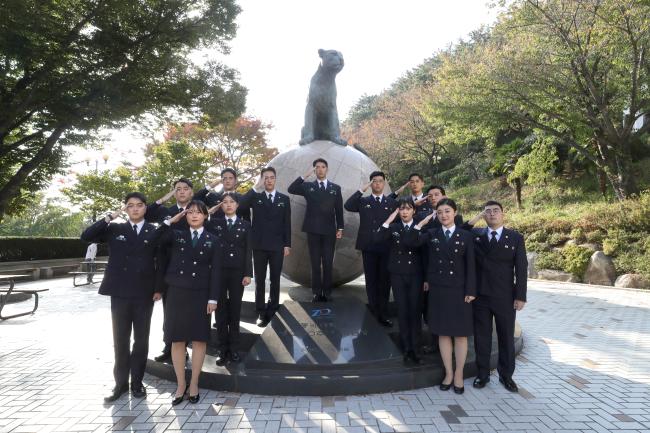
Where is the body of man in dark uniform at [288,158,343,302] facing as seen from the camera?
toward the camera

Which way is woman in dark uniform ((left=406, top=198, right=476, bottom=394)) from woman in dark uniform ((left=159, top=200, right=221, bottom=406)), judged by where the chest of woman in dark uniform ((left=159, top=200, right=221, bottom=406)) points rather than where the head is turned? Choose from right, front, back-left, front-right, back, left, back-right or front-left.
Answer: left

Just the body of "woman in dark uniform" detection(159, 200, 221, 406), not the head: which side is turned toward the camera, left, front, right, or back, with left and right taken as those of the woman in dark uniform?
front

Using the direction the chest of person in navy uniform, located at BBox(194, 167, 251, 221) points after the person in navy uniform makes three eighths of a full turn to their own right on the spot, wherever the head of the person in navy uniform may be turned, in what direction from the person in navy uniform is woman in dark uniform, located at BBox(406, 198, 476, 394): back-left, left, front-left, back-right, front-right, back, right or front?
back

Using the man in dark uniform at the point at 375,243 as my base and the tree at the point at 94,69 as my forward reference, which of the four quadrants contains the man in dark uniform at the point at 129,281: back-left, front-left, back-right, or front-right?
front-left

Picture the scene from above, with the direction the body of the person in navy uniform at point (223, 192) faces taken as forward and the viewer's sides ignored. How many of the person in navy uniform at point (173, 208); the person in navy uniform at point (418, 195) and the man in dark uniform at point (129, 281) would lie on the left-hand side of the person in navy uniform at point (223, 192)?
1

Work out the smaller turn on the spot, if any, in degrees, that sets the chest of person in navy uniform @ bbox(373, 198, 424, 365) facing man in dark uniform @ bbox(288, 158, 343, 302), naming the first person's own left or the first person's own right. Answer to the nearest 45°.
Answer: approximately 135° to the first person's own right

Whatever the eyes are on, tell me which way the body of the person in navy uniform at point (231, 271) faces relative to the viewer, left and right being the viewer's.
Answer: facing the viewer

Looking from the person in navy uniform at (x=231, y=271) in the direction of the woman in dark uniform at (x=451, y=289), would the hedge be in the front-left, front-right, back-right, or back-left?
back-left

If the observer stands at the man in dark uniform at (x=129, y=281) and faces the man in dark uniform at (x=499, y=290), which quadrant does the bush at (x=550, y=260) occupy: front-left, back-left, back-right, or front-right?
front-left
